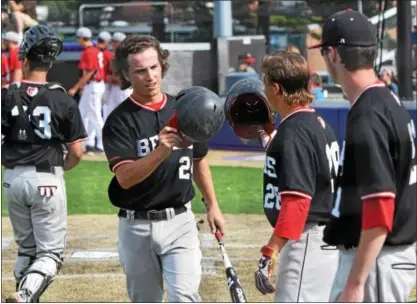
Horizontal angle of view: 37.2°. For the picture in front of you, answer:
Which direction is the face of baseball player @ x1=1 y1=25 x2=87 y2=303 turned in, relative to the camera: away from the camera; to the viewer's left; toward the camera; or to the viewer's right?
away from the camera

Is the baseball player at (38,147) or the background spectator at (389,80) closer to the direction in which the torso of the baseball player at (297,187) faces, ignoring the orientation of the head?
the baseball player

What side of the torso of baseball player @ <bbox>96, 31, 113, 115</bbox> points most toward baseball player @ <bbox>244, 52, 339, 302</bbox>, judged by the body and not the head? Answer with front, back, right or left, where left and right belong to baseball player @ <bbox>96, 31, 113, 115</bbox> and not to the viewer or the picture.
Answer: left

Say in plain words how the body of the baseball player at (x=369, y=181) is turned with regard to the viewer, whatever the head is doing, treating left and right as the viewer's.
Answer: facing to the left of the viewer

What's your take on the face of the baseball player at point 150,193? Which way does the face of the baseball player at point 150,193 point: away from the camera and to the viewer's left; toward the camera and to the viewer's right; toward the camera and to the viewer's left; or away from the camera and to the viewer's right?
toward the camera and to the viewer's right

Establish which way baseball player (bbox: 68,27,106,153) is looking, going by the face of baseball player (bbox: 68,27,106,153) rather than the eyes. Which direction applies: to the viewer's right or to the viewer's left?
to the viewer's left

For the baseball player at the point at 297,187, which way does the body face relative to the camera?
to the viewer's left
